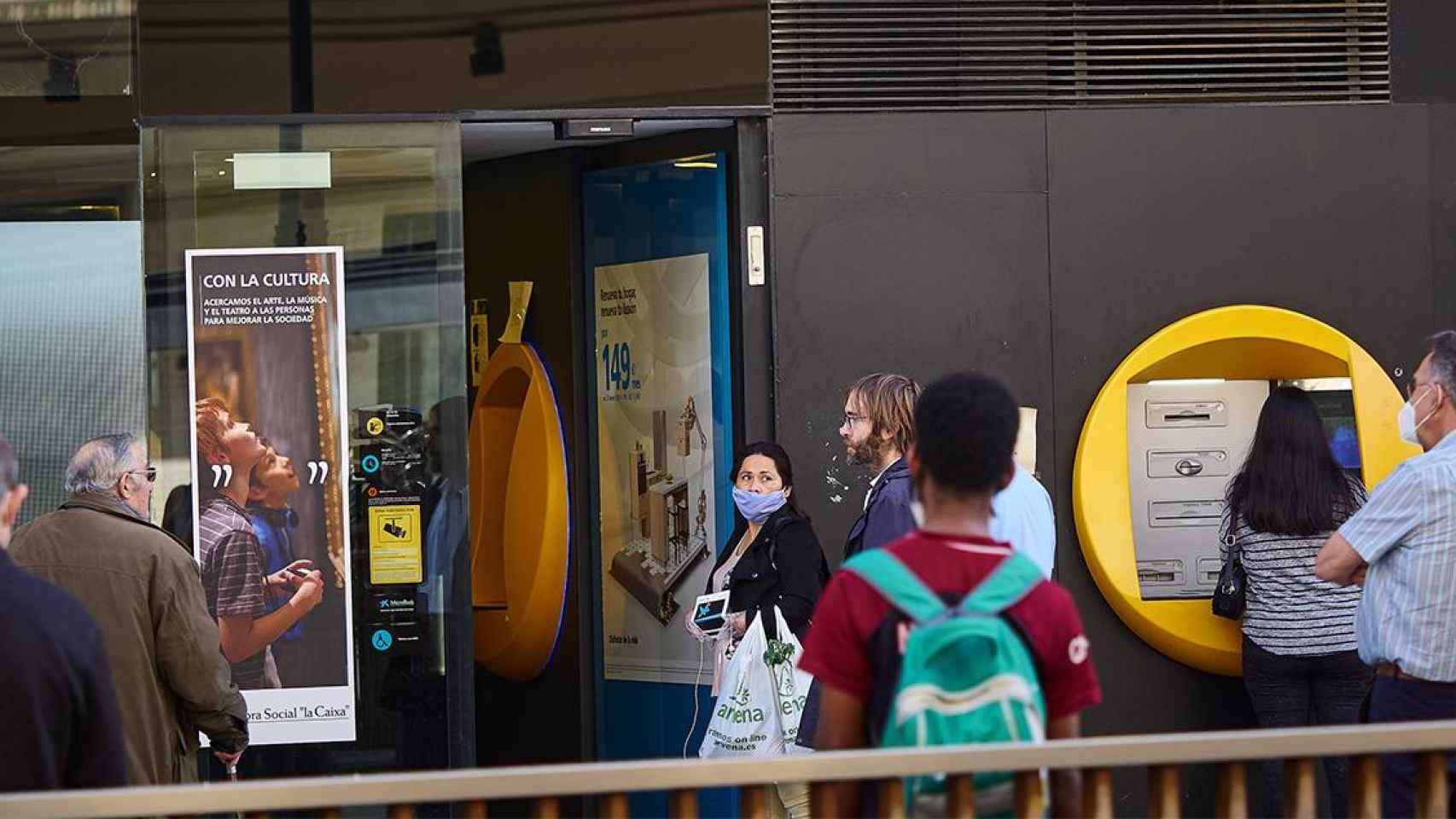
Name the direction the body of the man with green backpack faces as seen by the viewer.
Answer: away from the camera

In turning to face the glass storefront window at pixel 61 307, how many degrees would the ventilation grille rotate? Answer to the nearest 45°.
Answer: approximately 90° to its right

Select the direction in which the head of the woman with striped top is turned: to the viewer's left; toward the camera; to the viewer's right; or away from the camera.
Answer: away from the camera

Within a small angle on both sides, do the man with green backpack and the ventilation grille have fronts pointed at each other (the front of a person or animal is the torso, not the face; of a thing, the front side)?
yes

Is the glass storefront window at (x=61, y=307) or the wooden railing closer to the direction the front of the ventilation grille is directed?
the wooden railing

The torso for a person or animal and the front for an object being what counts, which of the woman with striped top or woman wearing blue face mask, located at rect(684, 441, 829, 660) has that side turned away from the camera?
the woman with striped top

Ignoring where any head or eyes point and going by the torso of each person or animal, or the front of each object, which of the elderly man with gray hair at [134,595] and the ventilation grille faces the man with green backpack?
the ventilation grille

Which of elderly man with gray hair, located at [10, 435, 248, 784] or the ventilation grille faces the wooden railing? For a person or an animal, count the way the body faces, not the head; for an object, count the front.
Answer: the ventilation grille

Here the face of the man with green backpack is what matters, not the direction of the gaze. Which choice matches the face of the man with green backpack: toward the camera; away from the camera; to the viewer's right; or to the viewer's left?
away from the camera

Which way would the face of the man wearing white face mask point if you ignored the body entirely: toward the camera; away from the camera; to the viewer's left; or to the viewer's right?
to the viewer's left

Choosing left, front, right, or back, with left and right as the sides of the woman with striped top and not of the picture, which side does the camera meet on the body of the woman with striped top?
back
